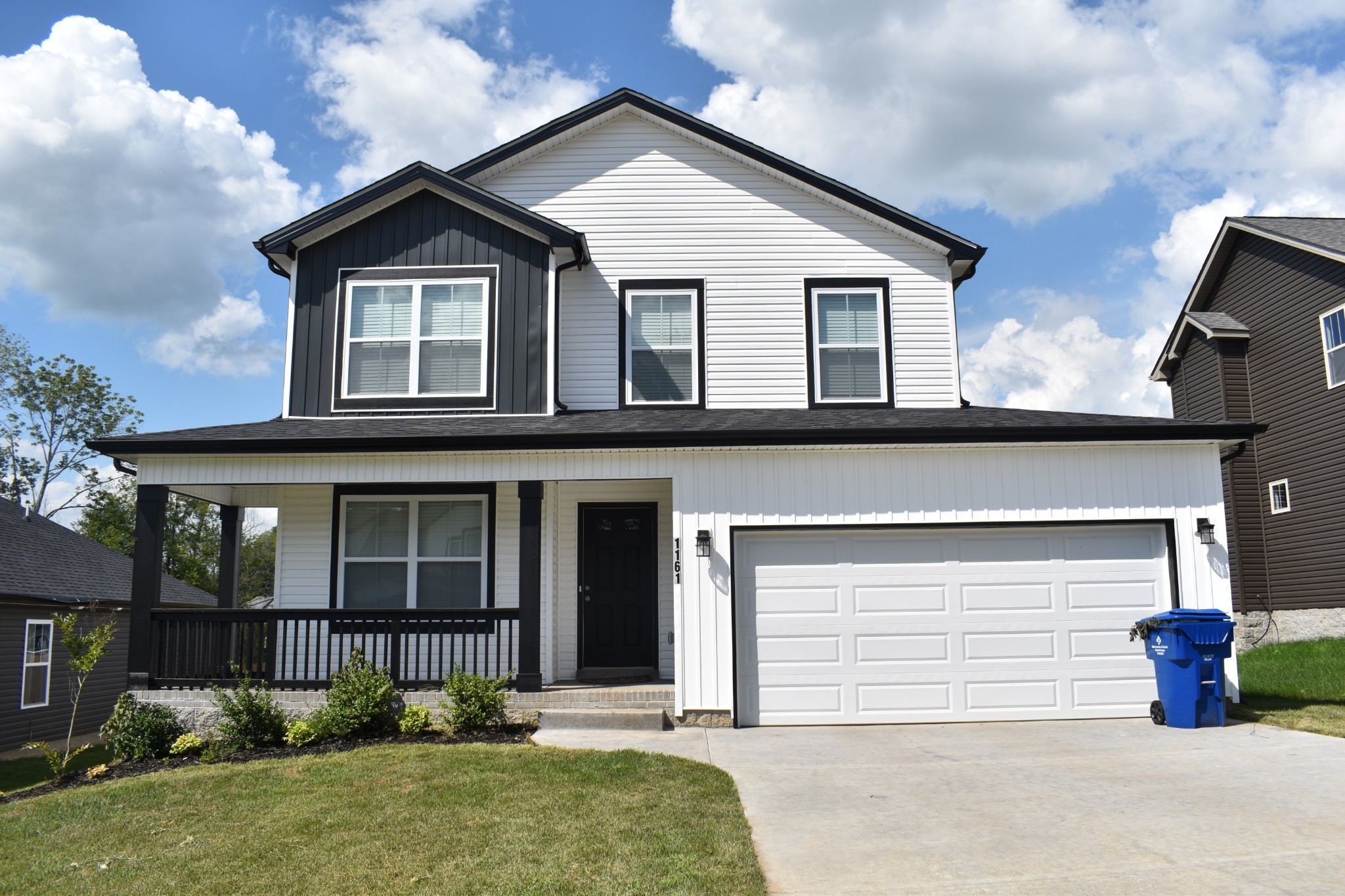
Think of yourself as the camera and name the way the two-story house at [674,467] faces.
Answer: facing the viewer

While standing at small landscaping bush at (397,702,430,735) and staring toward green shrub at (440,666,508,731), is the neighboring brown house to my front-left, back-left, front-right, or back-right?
front-left

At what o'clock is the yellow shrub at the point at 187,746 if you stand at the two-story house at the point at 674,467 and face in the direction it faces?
The yellow shrub is roughly at 2 o'clock from the two-story house.

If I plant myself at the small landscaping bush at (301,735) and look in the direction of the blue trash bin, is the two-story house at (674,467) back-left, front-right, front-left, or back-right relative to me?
front-left

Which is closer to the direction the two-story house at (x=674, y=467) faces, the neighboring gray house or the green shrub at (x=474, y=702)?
the green shrub

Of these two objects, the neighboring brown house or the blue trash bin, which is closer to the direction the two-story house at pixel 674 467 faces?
the blue trash bin

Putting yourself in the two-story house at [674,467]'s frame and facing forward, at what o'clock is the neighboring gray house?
The neighboring gray house is roughly at 4 o'clock from the two-story house.

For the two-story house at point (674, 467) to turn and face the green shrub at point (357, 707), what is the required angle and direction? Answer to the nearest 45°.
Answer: approximately 45° to its right

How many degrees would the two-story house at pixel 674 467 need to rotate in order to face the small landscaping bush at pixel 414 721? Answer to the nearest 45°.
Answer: approximately 45° to its right

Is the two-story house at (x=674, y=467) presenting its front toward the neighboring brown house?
no

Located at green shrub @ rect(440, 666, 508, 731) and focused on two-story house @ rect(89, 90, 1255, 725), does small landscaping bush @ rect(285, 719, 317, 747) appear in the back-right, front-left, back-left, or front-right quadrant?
back-left

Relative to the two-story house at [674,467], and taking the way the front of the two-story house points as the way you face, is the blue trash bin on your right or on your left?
on your left

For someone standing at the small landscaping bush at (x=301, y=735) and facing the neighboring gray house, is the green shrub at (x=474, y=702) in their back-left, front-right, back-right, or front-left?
back-right

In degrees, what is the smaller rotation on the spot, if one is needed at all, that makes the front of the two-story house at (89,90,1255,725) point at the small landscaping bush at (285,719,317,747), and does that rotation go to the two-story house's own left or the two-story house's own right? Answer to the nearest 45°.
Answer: approximately 45° to the two-story house's own right

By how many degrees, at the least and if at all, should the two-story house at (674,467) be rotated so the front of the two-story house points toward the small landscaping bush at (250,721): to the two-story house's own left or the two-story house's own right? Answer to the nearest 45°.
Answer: approximately 45° to the two-story house's own right

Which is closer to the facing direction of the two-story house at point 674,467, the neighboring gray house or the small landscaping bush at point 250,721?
the small landscaping bush

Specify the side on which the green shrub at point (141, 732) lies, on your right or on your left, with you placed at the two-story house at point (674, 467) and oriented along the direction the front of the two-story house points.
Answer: on your right

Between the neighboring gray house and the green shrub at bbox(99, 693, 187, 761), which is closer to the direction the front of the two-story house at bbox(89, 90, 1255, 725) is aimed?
the green shrub

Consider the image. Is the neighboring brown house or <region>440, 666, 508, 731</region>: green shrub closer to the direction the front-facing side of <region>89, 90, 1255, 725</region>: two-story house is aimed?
the green shrub
